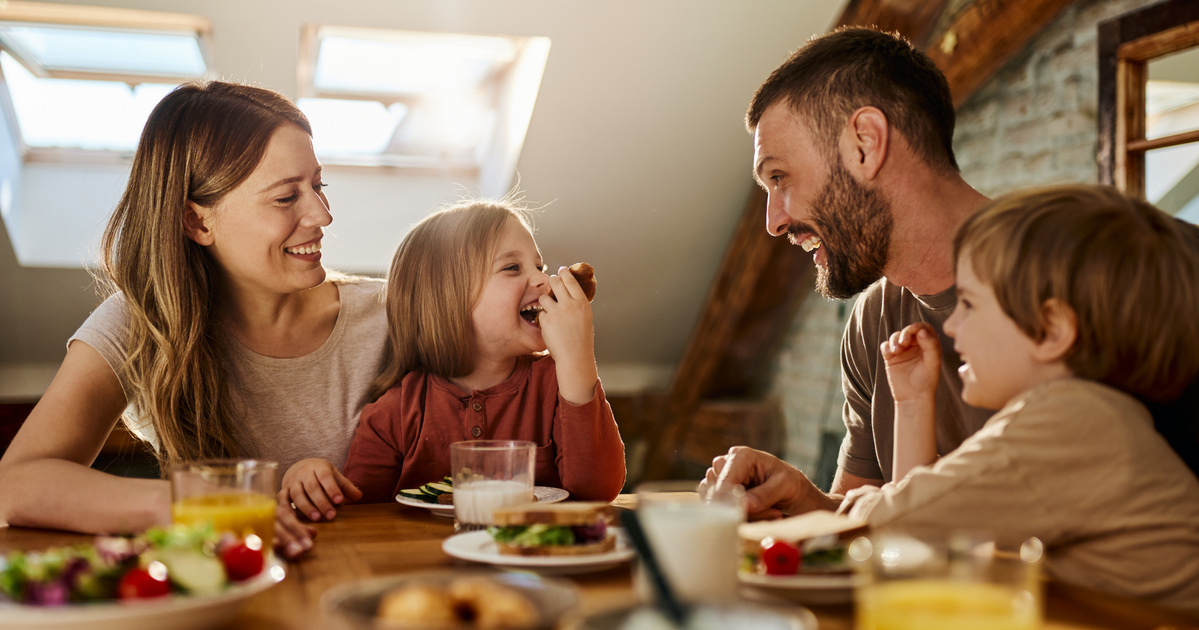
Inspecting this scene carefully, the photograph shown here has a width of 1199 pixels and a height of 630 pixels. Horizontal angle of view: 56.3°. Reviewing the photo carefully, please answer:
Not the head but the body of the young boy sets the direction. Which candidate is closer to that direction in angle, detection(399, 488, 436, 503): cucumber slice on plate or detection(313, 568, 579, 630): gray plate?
the cucumber slice on plate

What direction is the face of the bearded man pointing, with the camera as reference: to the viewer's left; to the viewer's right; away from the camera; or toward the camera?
to the viewer's left

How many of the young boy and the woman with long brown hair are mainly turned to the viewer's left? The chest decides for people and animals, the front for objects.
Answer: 1

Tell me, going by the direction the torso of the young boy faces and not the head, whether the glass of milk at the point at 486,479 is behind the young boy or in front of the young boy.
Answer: in front

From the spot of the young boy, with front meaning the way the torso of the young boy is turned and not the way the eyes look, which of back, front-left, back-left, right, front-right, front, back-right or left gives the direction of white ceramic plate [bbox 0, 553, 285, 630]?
front-left

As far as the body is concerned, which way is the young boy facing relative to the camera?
to the viewer's left

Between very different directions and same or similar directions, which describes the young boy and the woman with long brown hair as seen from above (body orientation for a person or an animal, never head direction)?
very different directions

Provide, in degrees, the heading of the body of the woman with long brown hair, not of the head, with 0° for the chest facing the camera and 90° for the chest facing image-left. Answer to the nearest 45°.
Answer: approximately 315°

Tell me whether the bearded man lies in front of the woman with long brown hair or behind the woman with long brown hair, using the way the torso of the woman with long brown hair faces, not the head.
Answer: in front

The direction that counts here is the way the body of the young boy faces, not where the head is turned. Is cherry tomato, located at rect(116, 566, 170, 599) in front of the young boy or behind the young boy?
in front
